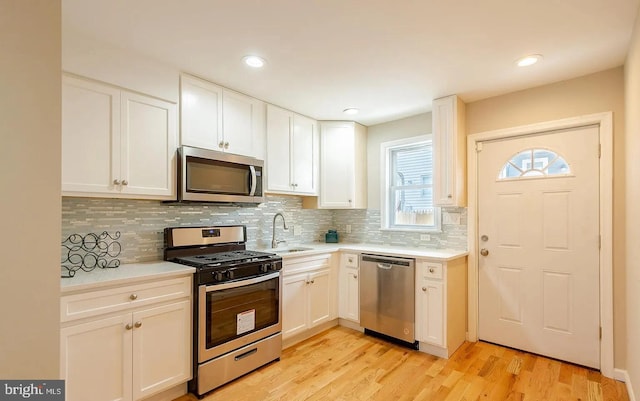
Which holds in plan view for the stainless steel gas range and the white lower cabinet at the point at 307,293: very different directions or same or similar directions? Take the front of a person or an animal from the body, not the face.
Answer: same or similar directions

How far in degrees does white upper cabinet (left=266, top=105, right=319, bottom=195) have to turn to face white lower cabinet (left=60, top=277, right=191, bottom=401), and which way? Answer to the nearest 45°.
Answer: approximately 90° to its right

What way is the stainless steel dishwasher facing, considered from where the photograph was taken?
facing the viewer and to the left of the viewer

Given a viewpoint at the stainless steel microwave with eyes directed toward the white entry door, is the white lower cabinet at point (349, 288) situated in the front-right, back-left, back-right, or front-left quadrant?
front-left

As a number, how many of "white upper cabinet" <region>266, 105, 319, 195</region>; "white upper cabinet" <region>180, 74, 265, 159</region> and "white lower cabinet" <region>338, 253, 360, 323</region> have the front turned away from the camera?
0

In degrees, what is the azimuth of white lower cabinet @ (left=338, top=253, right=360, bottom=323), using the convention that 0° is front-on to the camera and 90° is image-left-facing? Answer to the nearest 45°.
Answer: approximately 45°

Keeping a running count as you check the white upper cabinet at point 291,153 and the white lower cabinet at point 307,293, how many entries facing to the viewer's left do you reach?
0

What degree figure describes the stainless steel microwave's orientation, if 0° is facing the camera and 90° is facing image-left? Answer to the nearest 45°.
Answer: approximately 315°

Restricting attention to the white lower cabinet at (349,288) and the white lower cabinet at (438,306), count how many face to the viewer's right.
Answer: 0

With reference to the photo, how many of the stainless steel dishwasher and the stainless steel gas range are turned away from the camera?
0

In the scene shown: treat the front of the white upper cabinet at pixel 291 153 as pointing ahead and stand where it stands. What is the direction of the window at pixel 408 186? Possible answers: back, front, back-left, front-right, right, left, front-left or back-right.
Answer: front-left

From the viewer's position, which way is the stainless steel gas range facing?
facing the viewer and to the right of the viewer

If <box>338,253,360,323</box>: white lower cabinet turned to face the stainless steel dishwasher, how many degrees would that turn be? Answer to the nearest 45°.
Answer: approximately 90° to its left
